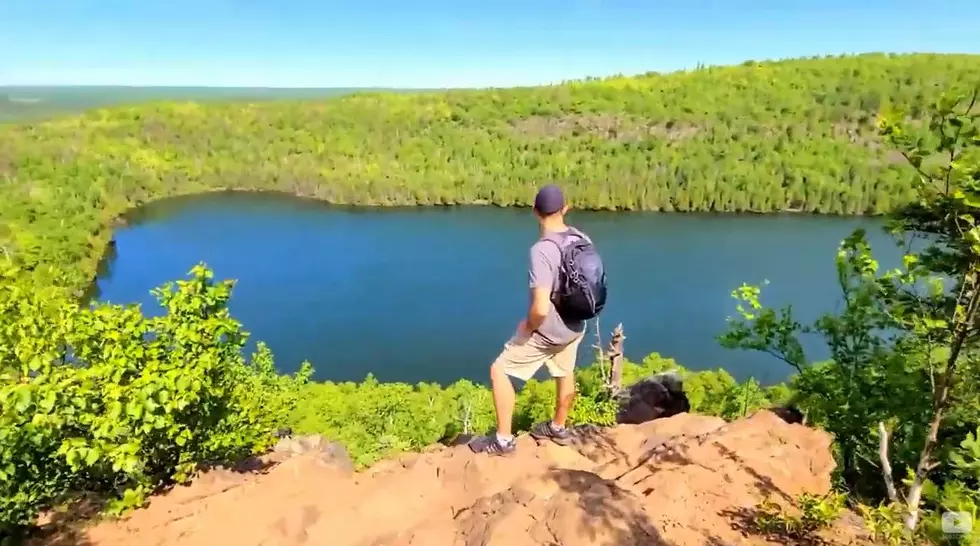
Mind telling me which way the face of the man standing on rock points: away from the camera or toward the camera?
away from the camera

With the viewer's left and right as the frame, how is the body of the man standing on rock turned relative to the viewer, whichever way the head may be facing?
facing away from the viewer and to the left of the viewer

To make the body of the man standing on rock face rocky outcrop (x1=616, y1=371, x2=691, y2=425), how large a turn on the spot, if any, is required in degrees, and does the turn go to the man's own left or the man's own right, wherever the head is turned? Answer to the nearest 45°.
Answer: approximately 45° to the man's own right

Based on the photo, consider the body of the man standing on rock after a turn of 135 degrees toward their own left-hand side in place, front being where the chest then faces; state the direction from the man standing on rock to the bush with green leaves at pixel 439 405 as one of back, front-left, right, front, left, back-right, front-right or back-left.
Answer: back
